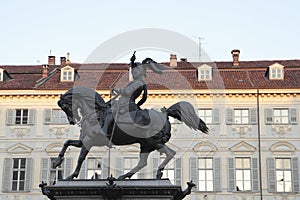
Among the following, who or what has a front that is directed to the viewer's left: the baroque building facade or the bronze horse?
the bronze horse

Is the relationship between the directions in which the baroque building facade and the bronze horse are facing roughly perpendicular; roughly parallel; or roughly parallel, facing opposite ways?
roughly perpendicular

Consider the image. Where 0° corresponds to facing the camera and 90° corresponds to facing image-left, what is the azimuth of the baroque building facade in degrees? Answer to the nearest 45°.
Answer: approximately 0°

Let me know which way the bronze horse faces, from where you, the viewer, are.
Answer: facing to the left of the viewer

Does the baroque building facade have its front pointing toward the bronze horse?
yes

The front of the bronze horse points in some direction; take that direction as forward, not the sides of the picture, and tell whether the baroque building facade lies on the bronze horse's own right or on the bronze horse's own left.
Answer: on the bronze horse's own right

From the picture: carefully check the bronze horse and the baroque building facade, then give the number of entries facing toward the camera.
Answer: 1
